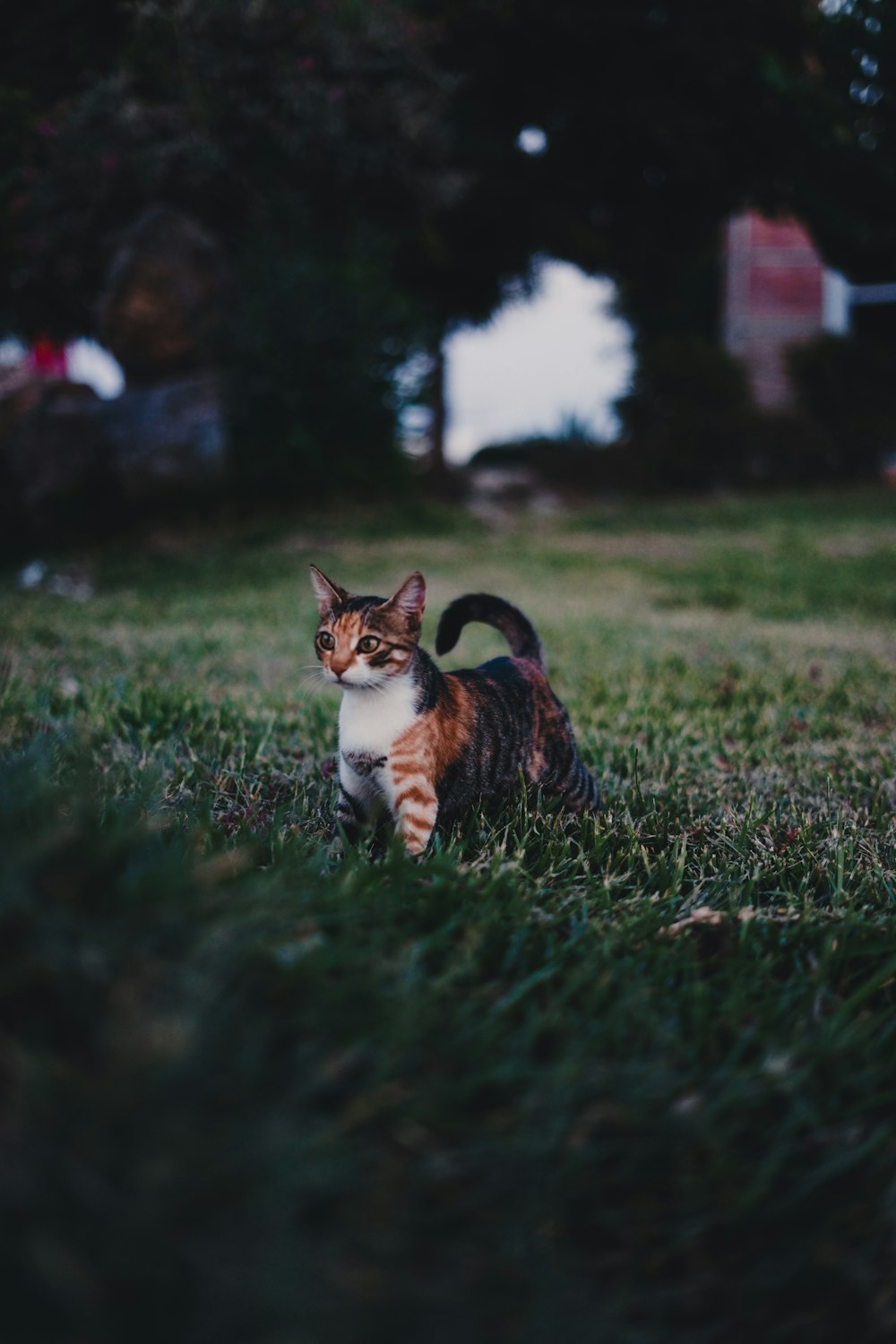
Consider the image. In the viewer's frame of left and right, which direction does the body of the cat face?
facing the viewer and to the left of the viewer

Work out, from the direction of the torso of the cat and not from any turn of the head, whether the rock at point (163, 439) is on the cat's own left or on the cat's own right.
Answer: on the cat's own right

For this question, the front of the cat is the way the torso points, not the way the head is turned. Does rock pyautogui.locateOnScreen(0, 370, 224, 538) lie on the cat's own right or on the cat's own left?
on the cat's own right
